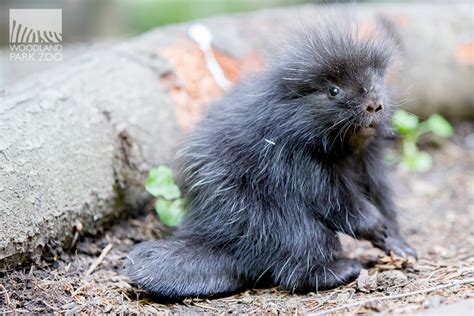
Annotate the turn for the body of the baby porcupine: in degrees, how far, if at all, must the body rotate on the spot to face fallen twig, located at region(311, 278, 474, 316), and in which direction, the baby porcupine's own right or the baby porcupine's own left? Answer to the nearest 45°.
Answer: approximately 45° to the baby porcupine's own right

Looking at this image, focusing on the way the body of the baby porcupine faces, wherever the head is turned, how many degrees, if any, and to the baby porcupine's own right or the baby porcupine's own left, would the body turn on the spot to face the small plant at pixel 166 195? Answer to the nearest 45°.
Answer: approximately 135° to the baby porcupine's own left

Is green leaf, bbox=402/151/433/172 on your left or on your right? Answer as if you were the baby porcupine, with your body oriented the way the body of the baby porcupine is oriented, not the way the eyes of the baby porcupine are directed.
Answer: on your left

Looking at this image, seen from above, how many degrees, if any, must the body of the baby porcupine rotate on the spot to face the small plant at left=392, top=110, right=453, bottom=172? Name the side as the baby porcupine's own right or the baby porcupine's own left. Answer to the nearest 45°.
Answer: approximately 45° to the baby porcupine's own left

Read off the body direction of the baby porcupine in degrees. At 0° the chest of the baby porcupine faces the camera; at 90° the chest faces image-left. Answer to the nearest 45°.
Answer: approximately 270°

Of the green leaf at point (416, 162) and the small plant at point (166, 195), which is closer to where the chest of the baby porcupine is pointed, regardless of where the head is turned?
the green leaf

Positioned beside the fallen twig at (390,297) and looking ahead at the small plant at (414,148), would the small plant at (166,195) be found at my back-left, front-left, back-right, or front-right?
front-left

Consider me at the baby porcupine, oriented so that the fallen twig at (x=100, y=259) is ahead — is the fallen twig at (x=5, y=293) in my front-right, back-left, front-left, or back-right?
front-left

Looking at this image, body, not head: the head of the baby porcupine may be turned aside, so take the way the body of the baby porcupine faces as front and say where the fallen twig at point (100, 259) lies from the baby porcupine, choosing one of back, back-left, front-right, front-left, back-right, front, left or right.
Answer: back

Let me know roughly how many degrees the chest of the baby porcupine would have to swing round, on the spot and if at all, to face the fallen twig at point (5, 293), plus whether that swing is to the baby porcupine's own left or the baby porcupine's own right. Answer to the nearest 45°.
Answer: approximately 135° to the baby porcupine's own right
